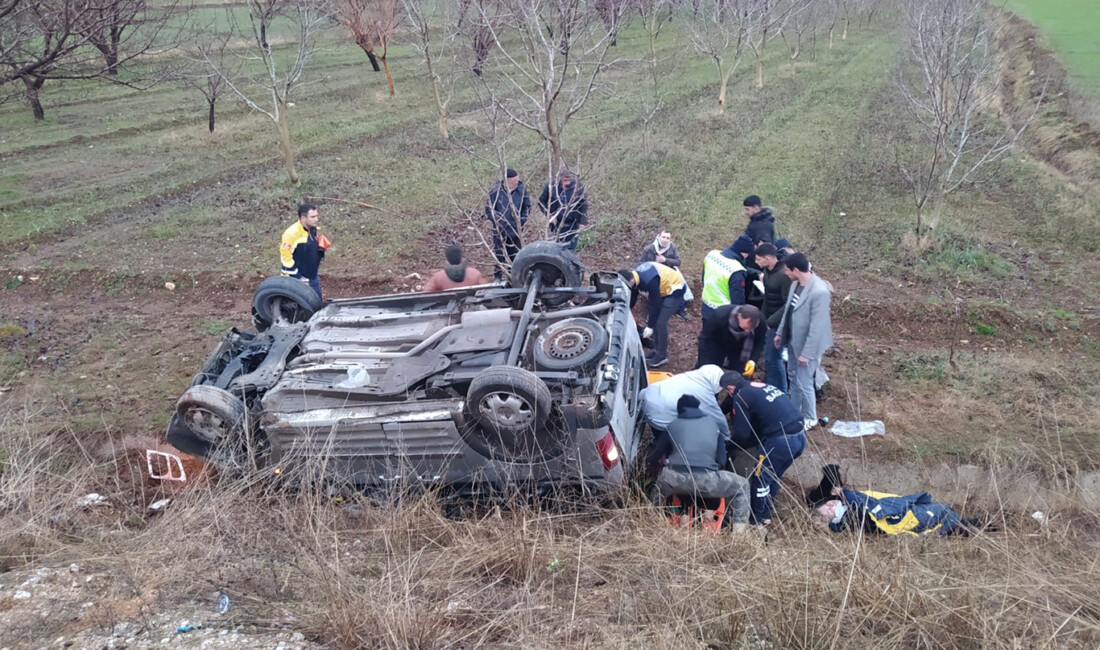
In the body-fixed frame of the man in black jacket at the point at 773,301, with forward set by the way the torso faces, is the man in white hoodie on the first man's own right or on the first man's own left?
on the first man's own left

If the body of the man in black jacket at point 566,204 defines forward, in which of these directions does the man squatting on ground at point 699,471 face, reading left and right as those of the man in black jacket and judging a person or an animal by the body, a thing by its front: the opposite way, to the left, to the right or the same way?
the opposite way

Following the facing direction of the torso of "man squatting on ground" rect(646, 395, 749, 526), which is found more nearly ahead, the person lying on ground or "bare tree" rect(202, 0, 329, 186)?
the bare tree

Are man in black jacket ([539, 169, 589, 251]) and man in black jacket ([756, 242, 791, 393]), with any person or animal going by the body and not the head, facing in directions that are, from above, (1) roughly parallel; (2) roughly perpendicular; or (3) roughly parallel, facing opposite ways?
roughly perpendicular

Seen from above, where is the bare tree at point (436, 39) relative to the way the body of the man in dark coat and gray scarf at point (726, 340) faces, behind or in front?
behind

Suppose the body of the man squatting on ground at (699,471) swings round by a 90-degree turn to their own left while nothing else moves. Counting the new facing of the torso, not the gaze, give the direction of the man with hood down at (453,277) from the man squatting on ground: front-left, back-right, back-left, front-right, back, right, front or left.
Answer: front-right

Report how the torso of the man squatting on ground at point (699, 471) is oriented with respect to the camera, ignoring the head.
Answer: away from the camera

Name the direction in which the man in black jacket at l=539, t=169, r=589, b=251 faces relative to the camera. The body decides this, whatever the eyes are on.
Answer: toward the camera

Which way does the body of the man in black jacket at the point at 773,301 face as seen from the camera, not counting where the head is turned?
to the viewer's left

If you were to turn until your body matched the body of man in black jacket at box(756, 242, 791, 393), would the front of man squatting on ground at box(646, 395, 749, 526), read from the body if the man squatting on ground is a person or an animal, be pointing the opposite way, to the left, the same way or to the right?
to the right

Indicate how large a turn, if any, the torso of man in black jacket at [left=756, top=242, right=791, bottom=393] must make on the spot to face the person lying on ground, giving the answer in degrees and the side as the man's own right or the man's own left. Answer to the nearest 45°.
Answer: approximately 90° to the man's own left

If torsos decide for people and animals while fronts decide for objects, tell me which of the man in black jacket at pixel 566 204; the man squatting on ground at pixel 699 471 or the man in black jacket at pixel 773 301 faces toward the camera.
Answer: the man in black jacket at pixel 566 204
